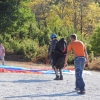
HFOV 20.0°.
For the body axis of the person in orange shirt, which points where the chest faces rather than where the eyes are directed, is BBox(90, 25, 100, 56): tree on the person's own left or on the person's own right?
on the person's own right

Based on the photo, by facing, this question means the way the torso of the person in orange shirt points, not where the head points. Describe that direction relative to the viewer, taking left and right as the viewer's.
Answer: facing away from the viewer and to the left of the viewer
